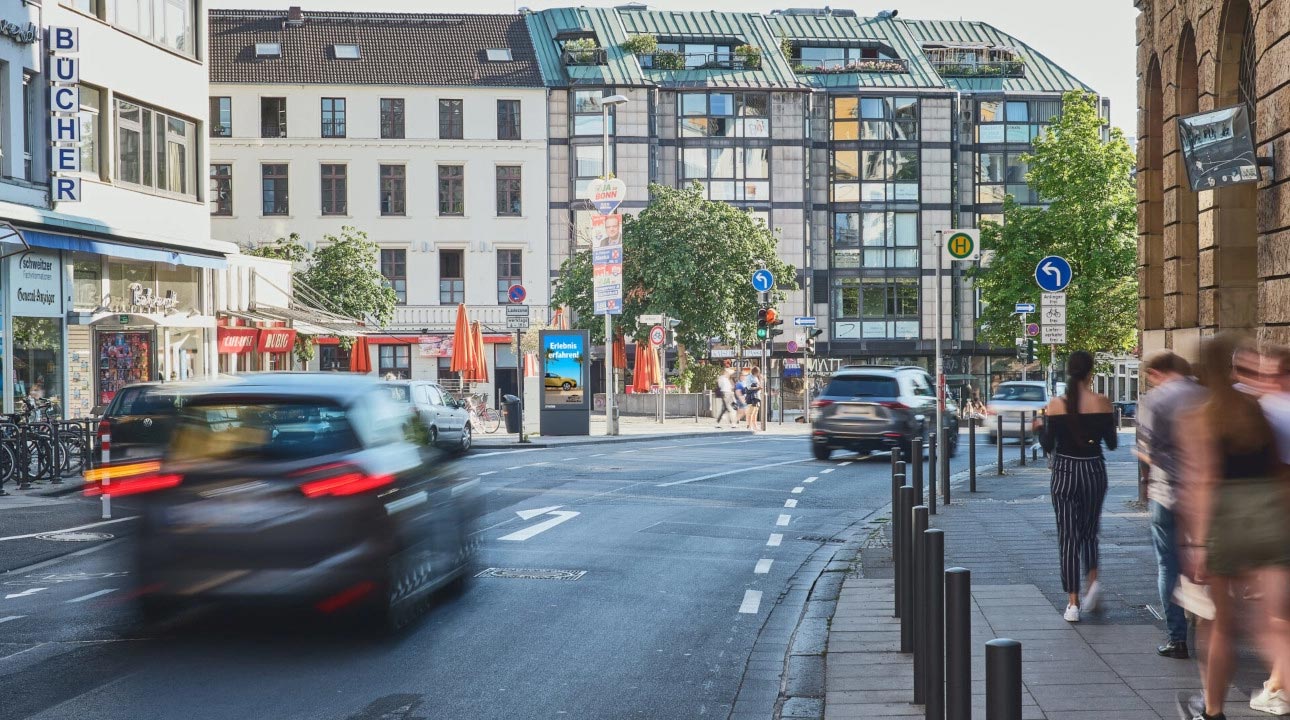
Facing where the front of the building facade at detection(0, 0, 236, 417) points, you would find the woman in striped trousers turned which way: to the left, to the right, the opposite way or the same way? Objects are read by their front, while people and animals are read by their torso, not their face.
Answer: to the left

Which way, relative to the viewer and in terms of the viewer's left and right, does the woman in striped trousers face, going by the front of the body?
facing away from the viewer

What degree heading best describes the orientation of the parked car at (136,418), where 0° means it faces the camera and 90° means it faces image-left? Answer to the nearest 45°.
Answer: approximately 180°

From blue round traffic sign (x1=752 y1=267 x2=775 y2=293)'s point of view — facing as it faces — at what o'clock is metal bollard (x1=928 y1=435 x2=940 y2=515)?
The metal bollard is roughly at 12 o'clock from the blue round traffic sign.

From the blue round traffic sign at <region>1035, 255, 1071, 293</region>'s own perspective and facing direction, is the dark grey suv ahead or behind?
behind

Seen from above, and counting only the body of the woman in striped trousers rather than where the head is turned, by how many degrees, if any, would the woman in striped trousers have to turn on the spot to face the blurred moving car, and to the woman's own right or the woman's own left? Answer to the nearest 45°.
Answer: approximately 135° to the woman's own left

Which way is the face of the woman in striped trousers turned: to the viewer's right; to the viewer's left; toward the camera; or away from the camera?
away from the camera

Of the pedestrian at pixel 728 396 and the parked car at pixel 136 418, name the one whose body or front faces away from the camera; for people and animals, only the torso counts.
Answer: the parked car

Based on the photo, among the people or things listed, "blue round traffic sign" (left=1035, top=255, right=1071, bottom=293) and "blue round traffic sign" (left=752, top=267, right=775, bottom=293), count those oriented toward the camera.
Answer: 2

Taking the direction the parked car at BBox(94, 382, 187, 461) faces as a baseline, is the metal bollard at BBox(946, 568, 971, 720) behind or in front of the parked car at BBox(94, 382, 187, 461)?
behind
